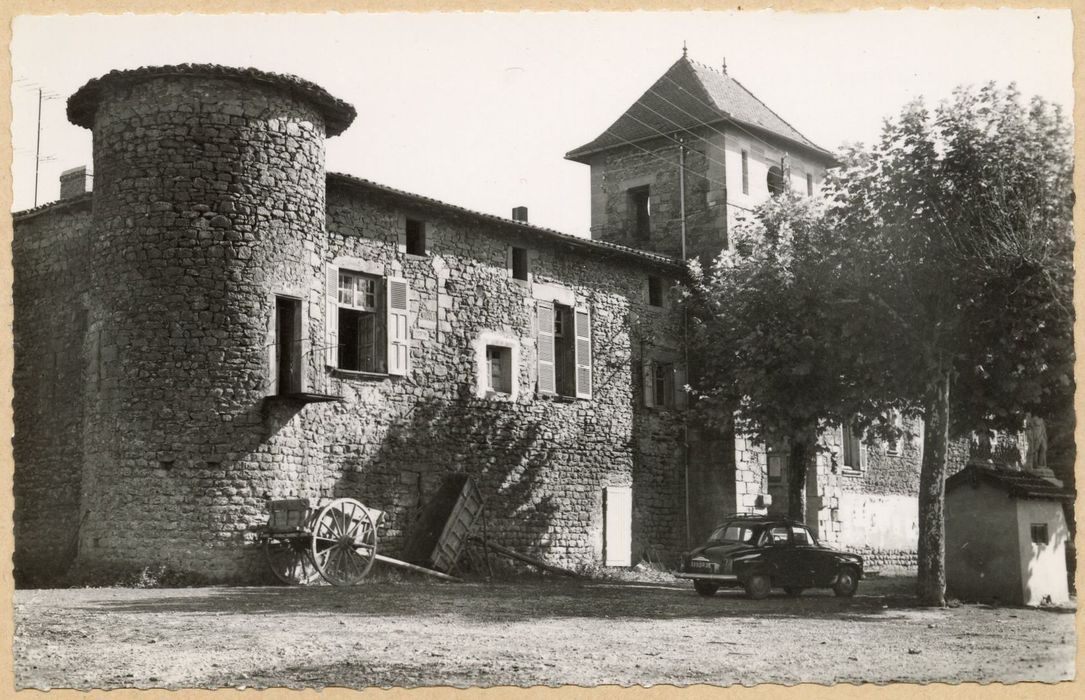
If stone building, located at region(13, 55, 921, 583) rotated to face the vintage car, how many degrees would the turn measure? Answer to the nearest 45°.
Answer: approximately 45° to its left

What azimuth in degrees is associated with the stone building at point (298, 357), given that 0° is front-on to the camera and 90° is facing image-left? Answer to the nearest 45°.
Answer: approximately 315°

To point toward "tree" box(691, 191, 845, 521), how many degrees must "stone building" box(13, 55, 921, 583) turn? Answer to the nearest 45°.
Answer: approximately 45° to its left

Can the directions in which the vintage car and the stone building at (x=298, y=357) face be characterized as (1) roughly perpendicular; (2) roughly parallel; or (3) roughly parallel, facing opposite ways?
roughly perpendicular
